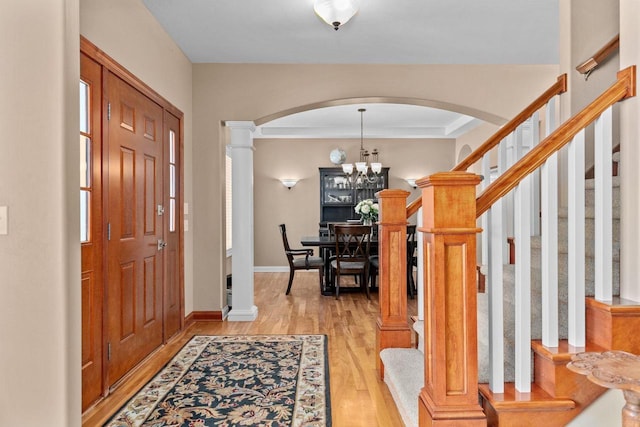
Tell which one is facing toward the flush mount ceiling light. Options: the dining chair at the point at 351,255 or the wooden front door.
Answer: the wooden front door

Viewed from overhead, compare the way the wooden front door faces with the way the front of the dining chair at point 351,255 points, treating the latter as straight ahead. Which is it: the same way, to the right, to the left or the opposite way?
to the right

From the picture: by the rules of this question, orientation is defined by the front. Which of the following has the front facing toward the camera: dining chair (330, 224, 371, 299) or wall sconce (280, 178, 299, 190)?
the wall sconce

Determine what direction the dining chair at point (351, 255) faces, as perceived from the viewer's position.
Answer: facing away from the viewer

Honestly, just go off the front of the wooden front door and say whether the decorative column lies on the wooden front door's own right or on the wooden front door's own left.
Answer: on the wooden front door's own left

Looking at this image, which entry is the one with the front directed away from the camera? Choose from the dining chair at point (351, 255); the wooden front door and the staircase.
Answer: the dining chair

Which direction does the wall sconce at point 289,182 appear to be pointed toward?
toward the camera

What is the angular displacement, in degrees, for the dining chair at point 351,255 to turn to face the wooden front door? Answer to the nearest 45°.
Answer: approximately 135° to its left

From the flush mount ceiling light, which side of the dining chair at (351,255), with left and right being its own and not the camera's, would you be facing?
back

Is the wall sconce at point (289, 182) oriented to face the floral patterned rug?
yes

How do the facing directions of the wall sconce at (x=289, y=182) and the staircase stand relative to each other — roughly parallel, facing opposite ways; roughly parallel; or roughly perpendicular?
roughly perpendicular

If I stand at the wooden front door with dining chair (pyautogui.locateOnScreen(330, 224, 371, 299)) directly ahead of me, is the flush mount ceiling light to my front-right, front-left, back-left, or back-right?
front-right

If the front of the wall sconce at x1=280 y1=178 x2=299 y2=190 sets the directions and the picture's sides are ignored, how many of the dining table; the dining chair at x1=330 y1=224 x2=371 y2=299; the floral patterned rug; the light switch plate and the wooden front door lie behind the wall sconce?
0

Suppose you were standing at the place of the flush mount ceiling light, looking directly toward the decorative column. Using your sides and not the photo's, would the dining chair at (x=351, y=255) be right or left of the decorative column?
right

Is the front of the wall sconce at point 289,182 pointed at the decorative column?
yes

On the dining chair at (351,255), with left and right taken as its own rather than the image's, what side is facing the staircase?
back

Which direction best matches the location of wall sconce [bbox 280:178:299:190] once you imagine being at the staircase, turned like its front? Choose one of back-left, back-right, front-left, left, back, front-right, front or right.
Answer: right

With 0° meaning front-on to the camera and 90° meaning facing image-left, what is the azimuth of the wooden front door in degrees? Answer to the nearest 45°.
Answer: approximately 315°
